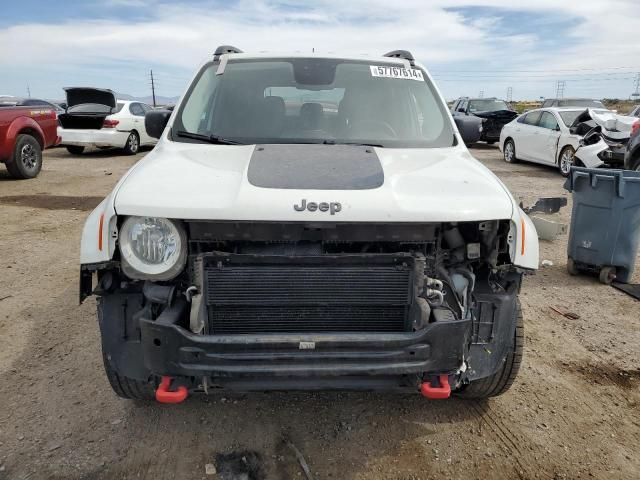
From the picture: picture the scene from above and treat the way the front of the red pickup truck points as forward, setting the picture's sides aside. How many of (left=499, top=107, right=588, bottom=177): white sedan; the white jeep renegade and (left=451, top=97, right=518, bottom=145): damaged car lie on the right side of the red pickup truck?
0

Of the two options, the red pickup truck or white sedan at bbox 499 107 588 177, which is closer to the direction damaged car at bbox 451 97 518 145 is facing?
the white sedan

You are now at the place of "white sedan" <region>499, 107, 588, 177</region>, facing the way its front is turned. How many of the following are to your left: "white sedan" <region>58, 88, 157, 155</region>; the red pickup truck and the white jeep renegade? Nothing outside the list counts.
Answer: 0

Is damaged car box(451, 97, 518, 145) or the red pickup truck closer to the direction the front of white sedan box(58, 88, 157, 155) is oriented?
the damaged car

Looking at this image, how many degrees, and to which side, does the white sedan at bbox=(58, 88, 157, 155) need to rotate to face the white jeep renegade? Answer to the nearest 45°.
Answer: approximately 135° to its right

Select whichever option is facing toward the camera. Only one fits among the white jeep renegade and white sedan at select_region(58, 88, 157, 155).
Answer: the white jeep renegade

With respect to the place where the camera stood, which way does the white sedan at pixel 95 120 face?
facing away from the viewer and to the right of the viewer

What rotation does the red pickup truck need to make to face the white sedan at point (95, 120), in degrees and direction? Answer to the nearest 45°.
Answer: approximately 180°

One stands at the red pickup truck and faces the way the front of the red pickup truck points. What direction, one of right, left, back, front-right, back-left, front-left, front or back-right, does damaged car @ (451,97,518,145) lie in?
back-left

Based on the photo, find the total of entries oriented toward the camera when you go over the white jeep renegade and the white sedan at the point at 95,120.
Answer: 1

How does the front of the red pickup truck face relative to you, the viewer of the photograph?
facing the viewer and to the left of the viewer

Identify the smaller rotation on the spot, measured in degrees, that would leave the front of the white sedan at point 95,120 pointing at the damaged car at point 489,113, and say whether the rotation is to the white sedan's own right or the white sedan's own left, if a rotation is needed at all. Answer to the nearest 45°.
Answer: approximately 45° to the white sedan's own right

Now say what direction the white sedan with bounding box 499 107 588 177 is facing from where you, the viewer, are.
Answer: facing the viewer and to the right of the viewer

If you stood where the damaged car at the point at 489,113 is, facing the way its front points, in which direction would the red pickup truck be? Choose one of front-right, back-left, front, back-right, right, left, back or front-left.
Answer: right

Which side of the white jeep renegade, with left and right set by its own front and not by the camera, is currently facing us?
front

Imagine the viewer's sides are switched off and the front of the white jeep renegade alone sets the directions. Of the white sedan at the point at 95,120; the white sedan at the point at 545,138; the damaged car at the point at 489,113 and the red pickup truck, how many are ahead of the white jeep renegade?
0

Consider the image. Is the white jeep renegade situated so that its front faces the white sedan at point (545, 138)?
no

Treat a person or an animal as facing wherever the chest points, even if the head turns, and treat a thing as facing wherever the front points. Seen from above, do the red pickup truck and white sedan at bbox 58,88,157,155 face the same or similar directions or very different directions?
very different directions
